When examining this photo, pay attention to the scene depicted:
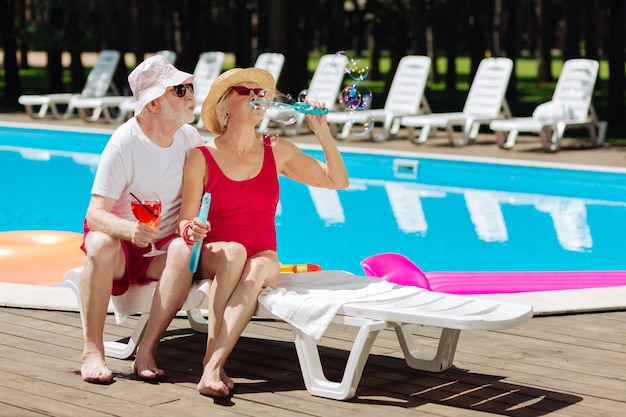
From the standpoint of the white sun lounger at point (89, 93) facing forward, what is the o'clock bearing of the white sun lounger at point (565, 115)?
the white sun lounger at point (565, 115) is roughly at 9 o'clock from the white sun lounger at point (89, 93).

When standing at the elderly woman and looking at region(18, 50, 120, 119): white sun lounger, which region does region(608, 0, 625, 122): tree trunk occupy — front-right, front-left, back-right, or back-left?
front-right

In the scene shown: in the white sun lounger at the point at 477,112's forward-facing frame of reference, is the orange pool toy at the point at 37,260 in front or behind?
in front

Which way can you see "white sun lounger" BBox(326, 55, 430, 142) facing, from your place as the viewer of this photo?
facing the viewer and to the left of the viewer

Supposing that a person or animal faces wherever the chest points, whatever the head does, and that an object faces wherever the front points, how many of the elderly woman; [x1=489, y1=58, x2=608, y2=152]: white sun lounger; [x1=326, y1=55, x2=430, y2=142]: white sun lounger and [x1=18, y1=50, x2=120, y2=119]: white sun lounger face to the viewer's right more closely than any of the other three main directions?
0

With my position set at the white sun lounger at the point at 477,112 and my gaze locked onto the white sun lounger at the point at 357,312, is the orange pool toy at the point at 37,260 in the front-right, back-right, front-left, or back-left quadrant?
front-right

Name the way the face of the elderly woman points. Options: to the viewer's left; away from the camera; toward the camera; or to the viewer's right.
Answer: to the viewer's right

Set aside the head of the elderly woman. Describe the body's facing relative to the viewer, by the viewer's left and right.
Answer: facing the viewer

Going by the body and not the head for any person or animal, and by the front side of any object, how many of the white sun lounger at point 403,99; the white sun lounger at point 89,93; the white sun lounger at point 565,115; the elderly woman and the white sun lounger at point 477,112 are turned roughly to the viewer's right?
0

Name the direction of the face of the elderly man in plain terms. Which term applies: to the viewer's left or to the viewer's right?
to the viewer's right

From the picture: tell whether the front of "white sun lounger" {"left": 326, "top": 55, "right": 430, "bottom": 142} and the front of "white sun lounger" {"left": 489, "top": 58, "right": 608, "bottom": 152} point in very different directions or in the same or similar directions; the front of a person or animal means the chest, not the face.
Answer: same or similar directions

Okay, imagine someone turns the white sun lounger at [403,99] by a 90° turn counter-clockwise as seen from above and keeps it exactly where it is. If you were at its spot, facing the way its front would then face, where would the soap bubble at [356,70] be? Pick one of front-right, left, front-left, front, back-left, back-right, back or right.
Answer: front-right
